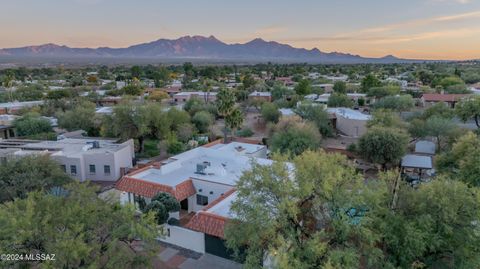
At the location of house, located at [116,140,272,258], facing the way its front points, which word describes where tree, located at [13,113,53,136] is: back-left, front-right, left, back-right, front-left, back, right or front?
right

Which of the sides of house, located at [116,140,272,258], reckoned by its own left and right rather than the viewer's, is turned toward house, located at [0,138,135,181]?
right

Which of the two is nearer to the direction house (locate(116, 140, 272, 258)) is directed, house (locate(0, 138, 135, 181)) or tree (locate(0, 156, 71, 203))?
the tree

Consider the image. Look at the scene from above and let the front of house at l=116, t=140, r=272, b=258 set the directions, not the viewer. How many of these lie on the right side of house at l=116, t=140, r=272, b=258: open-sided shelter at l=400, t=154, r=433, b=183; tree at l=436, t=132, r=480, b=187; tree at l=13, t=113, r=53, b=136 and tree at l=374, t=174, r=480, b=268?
1

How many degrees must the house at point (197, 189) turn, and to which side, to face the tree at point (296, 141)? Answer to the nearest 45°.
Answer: approximately 180°

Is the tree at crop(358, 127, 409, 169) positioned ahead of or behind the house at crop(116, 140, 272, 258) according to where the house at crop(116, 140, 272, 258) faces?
behind

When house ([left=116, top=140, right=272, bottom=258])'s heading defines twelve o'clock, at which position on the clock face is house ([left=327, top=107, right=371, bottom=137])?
house ([left=327, top=107, right=371, bottom=137]) is roughly at 6 o'clock from house ([left=116, top=140, right=272, bottom=258]).

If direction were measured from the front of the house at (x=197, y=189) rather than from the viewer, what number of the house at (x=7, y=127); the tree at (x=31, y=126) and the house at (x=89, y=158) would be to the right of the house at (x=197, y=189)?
3

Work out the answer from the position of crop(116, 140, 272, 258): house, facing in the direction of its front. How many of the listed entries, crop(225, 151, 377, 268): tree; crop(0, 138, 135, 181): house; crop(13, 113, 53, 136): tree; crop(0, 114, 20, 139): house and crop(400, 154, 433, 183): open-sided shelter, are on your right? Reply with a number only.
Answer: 3

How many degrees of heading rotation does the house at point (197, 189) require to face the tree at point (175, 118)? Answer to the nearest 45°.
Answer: approximately 135° to its right

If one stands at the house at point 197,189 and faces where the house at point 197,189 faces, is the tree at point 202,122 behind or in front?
behind

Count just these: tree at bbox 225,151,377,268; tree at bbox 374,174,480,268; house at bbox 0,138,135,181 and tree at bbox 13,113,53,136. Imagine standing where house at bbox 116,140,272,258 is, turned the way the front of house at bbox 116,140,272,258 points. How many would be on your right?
2

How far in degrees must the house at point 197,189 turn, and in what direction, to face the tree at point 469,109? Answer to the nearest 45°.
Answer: approximately 180°
